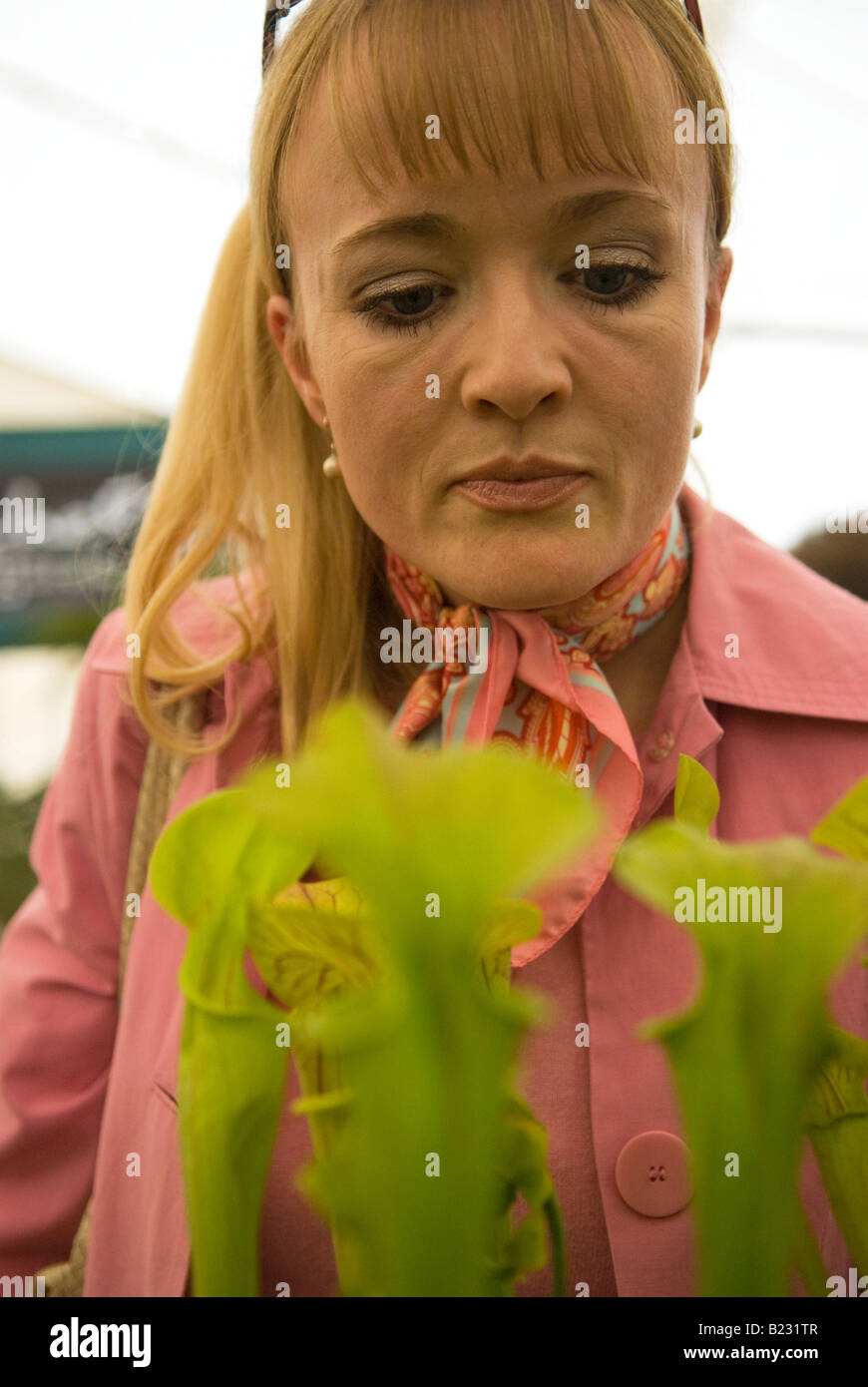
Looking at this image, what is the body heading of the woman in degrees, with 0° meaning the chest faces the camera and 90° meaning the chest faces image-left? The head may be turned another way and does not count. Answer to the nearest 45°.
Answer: approximately 0°
